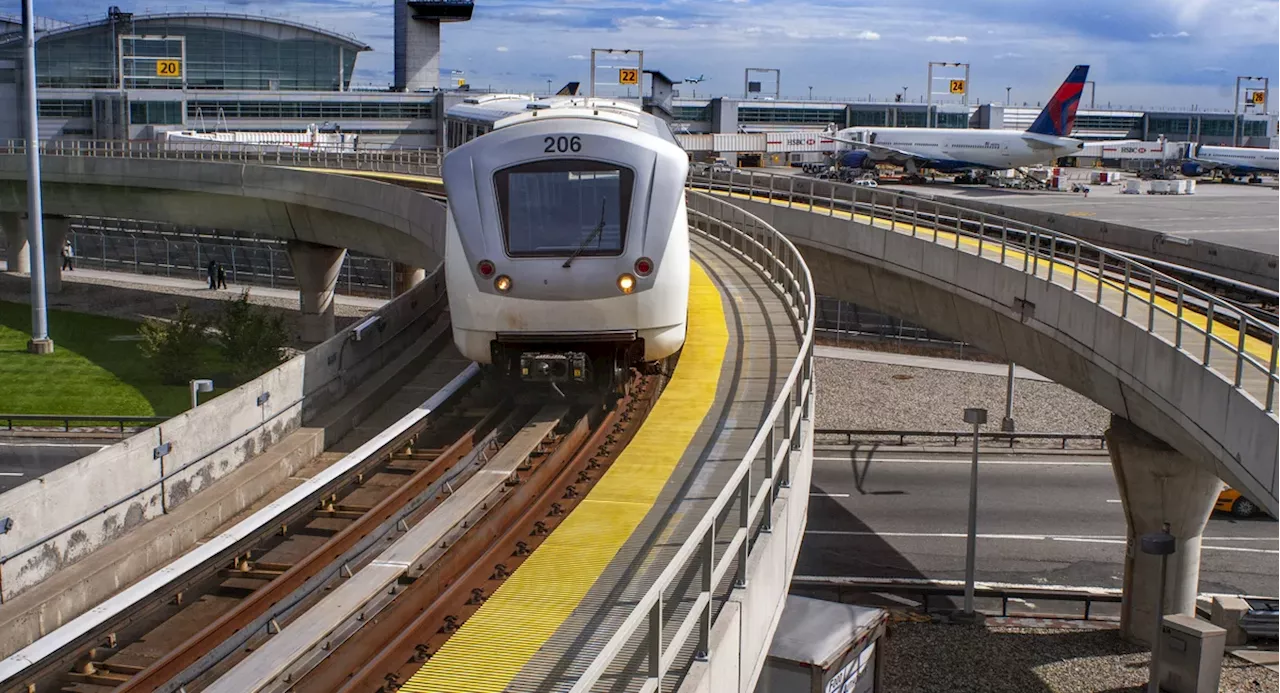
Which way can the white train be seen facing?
toward the camera

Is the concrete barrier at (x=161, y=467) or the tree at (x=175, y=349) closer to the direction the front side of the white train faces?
the concrete barrier

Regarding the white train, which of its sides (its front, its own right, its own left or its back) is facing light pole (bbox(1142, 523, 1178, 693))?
left

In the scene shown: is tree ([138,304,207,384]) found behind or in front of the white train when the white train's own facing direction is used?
behind

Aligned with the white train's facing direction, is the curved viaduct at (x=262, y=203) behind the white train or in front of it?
behind

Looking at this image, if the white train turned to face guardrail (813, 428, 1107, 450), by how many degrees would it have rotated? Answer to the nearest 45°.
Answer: approximately 135° to its left
